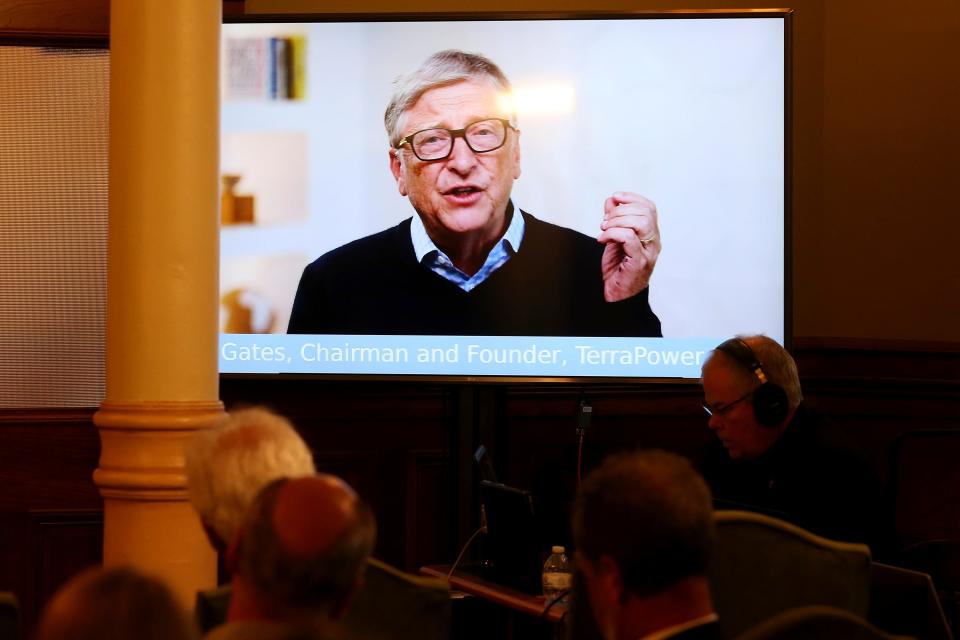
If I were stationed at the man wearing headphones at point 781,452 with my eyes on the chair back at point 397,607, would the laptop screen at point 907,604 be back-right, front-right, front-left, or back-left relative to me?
front-left

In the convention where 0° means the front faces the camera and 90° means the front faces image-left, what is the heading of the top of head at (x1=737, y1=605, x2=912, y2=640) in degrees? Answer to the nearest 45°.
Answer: approximately 180°

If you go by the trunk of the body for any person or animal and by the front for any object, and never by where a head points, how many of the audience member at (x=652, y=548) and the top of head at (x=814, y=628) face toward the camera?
0

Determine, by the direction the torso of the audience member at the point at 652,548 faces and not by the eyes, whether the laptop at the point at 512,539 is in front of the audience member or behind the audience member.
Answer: in front

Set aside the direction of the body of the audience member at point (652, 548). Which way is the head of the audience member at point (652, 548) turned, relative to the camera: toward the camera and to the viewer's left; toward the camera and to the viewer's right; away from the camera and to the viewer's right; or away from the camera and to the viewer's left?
away from the camera and to the viewer's left

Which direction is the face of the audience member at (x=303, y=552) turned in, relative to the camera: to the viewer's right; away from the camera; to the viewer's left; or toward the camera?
away from the camera

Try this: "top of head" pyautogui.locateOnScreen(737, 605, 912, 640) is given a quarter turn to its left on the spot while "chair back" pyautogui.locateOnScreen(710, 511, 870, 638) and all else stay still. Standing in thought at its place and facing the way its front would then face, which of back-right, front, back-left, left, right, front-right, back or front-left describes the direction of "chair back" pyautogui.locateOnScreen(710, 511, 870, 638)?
right

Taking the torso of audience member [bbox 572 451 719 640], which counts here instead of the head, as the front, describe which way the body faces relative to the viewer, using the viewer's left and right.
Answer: facing away from the viewer and to the left of the viewer

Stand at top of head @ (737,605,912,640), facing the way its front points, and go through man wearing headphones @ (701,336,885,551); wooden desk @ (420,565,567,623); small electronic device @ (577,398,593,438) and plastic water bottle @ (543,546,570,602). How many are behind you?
0

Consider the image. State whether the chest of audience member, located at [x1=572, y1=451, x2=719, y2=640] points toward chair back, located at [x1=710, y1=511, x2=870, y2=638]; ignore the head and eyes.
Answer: no

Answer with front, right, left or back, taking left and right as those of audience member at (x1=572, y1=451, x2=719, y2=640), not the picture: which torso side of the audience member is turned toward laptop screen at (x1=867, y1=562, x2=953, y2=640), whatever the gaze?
right

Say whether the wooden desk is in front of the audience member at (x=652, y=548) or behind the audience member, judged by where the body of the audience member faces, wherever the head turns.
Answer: in front
